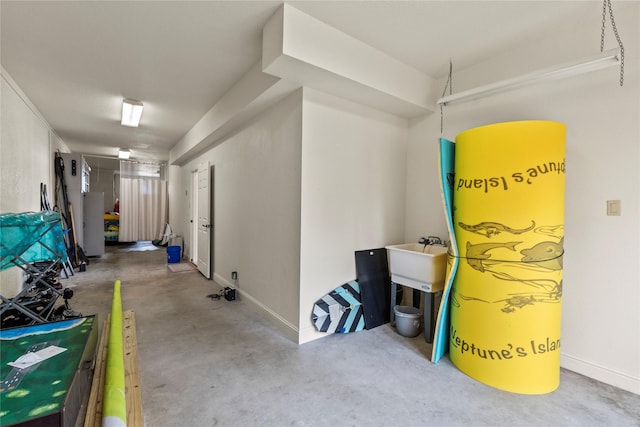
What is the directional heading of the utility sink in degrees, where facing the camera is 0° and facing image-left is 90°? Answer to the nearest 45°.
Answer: approximately 45°

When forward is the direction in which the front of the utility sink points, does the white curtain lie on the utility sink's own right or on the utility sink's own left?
on the utility sink's own right

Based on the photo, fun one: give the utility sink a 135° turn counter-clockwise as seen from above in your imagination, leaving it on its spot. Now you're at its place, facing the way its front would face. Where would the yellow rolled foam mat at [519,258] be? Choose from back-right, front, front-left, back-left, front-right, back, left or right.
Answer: front-right

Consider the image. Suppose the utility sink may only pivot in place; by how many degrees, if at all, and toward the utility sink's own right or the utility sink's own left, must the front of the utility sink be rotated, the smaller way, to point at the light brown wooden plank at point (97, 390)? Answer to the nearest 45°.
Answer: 0° — it already faces it

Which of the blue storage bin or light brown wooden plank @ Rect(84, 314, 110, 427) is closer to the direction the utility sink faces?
the light brown wooden plank

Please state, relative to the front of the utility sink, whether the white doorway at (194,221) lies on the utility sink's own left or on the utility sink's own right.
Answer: on the utility sink's own right

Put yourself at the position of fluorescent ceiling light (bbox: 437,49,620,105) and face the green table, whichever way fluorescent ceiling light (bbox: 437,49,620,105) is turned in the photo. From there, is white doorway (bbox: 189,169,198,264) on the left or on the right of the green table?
right
